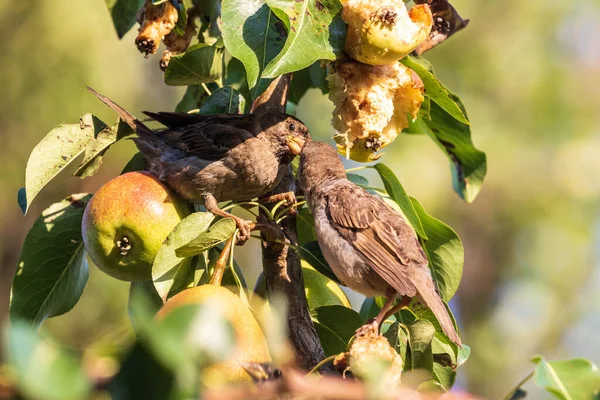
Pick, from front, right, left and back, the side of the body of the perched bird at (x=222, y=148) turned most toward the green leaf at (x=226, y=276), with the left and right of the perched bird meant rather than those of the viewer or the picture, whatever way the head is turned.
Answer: right

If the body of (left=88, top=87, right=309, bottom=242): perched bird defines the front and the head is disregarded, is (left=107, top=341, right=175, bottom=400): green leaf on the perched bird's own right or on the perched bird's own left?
on the perched bird's own right

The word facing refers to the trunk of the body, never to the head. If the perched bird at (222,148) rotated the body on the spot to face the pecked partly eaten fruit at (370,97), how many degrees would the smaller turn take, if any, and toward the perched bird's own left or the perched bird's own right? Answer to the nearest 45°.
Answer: approximately 45° to the perched bird's own right

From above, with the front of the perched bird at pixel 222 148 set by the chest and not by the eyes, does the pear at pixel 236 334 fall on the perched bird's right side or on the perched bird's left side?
on the perched bird's right side

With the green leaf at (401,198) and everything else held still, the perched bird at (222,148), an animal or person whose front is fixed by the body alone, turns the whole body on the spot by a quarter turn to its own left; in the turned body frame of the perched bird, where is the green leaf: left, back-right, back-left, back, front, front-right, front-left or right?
back-right

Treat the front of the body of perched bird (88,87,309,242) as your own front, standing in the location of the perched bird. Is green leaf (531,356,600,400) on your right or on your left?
on your right

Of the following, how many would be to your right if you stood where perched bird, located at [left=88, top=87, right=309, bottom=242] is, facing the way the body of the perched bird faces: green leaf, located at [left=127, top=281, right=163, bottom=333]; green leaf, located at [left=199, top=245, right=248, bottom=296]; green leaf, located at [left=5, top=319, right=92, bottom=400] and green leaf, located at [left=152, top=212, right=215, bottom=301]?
4

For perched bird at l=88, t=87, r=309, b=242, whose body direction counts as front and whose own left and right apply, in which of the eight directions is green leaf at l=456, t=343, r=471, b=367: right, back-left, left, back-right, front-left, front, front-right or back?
front-right

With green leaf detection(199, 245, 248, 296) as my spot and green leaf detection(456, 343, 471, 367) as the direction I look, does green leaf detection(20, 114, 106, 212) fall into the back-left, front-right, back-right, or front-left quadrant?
back-left

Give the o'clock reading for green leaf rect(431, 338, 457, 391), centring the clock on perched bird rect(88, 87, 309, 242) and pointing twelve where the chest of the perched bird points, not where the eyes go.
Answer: The green leaf is roughly at 12 o'clock from the perched bird.

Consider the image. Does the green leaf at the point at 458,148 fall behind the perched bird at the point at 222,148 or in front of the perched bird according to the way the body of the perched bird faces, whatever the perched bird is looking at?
in front

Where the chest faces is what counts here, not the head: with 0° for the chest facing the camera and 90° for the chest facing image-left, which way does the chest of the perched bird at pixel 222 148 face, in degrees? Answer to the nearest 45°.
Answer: approximately 270°
